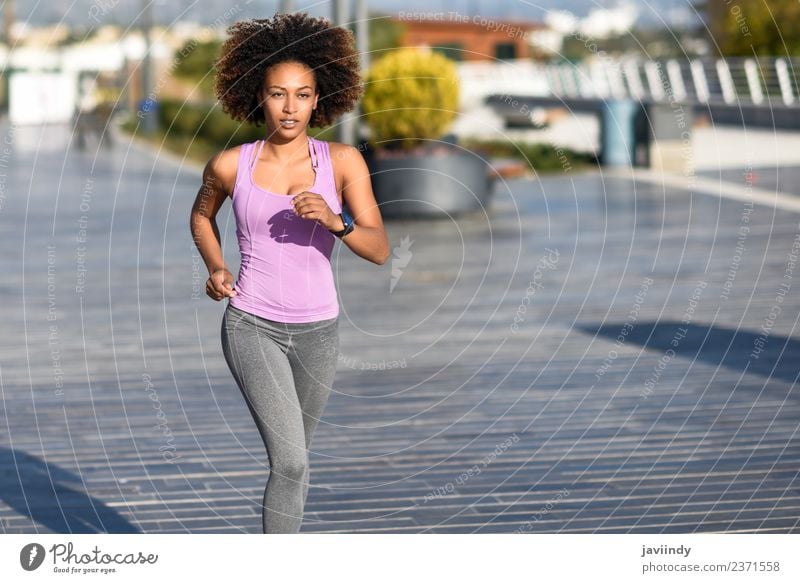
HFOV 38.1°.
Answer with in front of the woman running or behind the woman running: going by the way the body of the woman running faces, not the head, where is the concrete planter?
behind

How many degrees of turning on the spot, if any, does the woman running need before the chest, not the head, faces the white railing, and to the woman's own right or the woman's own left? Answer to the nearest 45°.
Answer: approximately 180°

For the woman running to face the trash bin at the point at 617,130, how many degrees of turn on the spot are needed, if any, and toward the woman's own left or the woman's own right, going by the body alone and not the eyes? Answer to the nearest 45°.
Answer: approximately 180°

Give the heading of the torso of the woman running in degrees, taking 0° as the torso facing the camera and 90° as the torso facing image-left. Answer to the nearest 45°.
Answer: approximately 0°

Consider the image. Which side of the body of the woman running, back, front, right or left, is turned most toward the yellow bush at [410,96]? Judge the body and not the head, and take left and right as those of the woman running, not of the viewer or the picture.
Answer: back
